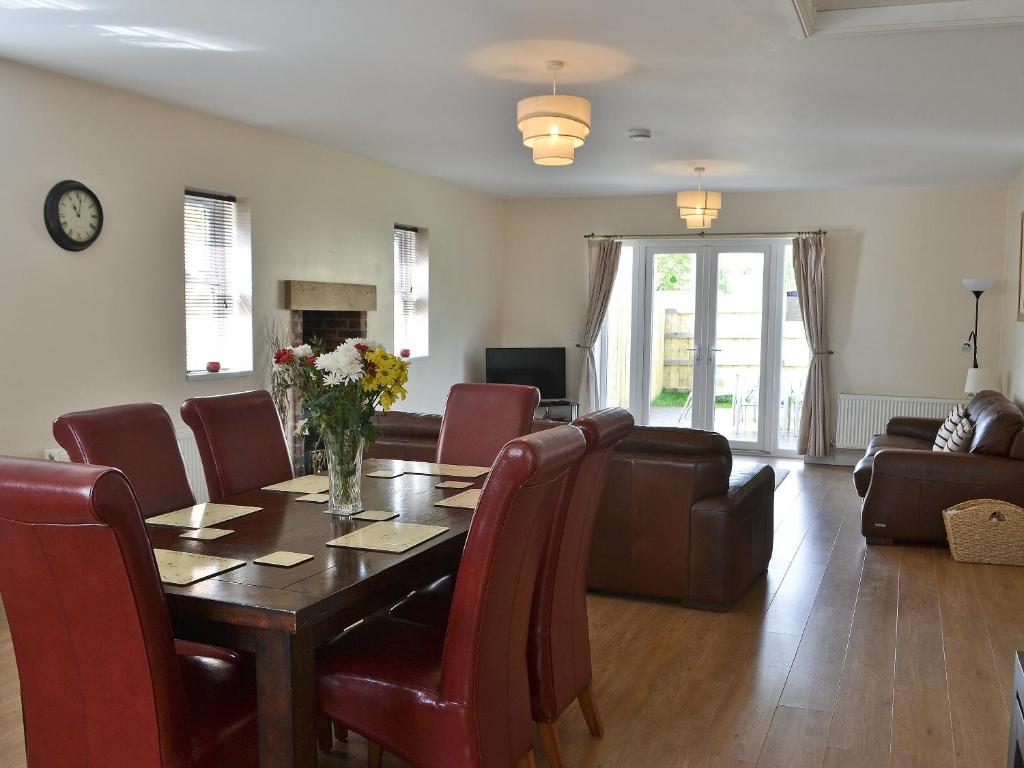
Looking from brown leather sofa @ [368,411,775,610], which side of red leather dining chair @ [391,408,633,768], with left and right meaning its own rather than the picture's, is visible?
right

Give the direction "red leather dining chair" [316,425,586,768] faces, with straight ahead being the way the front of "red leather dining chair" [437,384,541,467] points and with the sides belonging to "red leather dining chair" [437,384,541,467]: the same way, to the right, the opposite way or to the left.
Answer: to the right

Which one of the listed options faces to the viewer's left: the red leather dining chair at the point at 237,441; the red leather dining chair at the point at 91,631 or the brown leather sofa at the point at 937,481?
the brown leather sofa

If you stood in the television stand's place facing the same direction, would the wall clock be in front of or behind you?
in front

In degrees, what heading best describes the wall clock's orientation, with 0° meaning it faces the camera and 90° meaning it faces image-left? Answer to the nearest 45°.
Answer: approximately 315°

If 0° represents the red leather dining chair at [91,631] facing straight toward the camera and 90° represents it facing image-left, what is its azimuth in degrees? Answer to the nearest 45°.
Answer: approximately 225°

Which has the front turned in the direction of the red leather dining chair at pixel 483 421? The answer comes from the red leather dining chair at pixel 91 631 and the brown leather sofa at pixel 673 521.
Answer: the red leather dining chair at pixel 91 631

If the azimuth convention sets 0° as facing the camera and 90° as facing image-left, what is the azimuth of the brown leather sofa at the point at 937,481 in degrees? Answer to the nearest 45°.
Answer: approximately 90°

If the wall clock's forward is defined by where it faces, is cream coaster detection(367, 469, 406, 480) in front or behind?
in front

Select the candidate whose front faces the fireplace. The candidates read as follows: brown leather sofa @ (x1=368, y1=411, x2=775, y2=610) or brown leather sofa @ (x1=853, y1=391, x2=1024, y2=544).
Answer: brown leather sofa @ (x1=853, y1=391, x2=1024, y2=544)

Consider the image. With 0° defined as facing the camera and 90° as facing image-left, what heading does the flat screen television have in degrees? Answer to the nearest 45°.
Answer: approximately 0°

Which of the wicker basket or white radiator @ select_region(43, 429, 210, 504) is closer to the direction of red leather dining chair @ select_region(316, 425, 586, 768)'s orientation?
the white radiator

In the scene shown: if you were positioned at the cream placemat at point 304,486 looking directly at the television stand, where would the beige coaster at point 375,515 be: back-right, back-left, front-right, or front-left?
back-right

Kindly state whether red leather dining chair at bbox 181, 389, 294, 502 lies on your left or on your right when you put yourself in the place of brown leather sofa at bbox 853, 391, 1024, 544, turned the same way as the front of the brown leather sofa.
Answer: on your left

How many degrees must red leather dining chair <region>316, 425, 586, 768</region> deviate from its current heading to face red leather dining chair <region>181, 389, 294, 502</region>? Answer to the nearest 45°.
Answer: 0° — it already faces it

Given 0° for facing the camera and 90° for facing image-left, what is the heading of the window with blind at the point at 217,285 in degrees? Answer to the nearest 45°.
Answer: approximately 315°

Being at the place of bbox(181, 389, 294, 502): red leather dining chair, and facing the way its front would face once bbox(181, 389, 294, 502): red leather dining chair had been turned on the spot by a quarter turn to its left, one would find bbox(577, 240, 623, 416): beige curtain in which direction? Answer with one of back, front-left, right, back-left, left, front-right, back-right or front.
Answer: front

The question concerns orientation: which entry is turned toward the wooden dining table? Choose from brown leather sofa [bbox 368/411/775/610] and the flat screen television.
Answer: the flat screen television
